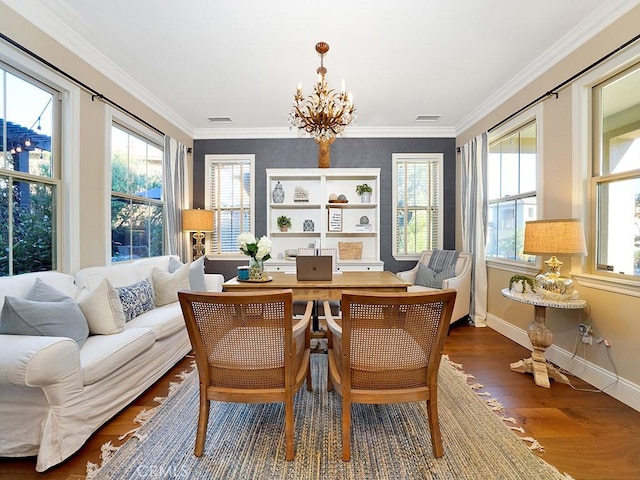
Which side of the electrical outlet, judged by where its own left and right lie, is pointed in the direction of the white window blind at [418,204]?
right

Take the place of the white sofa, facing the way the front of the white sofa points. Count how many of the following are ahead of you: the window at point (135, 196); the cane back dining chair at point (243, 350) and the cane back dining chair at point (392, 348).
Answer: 2

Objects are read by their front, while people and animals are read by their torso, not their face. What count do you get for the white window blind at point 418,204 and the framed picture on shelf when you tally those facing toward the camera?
2

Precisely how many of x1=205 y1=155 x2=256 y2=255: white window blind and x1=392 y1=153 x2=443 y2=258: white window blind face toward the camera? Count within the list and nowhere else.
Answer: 2

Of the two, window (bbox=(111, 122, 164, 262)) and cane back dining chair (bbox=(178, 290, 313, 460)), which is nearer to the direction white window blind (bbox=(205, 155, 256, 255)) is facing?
the cane back dining chair

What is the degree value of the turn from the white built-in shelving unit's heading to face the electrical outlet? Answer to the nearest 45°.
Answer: approximately 45° to its left

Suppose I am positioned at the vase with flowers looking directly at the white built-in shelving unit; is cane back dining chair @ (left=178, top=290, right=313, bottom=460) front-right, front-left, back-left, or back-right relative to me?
back-right

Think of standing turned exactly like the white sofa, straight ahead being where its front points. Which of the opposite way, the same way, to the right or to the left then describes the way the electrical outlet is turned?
the opposite way

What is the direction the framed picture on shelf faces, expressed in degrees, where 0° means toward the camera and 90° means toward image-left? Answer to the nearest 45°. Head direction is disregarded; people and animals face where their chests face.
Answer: approximately 0°

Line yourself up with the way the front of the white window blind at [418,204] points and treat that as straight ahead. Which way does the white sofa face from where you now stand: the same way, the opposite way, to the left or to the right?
to the left

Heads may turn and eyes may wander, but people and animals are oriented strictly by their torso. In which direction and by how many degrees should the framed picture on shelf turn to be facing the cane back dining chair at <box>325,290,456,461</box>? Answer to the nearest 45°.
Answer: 0° — it already faces it
